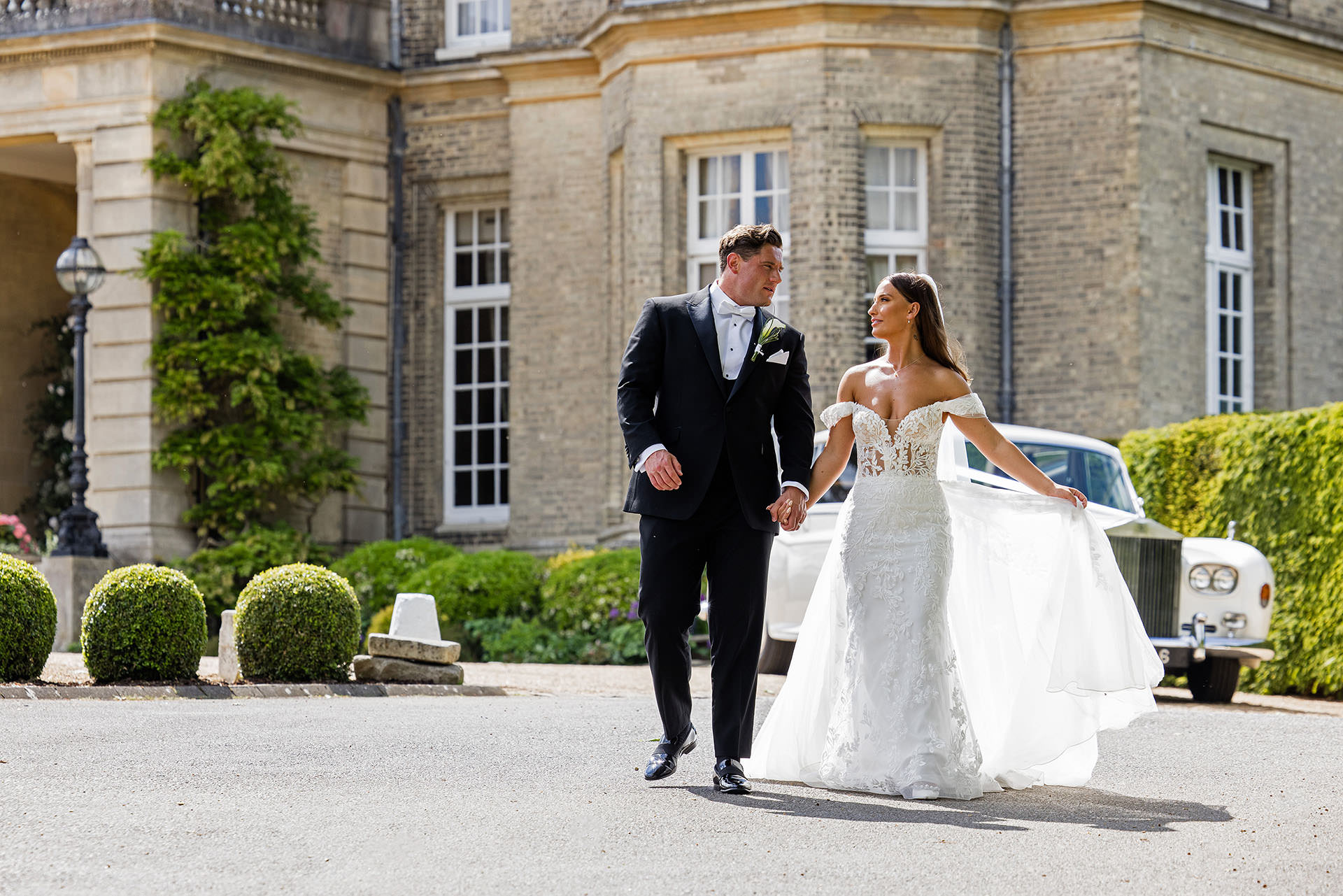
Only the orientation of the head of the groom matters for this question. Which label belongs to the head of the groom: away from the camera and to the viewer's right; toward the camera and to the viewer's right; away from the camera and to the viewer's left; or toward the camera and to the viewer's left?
toward the camera and to the viewer's right

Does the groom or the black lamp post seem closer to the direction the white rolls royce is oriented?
the groom

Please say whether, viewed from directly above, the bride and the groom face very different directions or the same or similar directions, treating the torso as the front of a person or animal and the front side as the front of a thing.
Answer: same or similar directions

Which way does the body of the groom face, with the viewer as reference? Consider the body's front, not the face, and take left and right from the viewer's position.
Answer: facing the viewer

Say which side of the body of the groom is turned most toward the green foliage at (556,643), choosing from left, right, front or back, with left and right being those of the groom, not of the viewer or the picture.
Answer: back

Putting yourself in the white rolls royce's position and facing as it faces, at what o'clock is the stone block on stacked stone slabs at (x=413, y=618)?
The stone block on stacked stone slabs is roughly at 4 o'clock from the white rolls royce.

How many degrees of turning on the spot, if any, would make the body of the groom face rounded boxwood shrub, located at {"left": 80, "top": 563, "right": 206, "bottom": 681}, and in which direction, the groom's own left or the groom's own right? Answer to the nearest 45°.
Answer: approximately 135° to the groom's own right

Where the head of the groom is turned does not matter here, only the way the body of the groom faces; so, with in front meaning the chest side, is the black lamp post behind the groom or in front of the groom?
behind

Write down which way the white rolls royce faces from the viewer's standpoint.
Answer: facing the viewer and to the right of the viewer

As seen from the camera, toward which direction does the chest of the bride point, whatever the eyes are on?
toward the camera

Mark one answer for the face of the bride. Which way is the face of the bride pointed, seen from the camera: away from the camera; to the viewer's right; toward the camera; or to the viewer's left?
to the viewer's left
